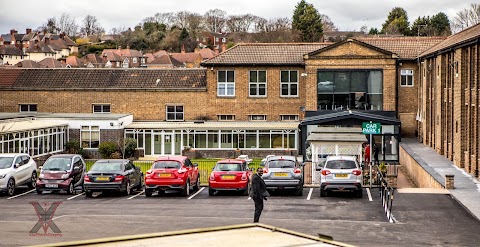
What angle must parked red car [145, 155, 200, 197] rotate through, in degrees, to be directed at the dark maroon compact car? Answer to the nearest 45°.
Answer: approximately 135° to its left

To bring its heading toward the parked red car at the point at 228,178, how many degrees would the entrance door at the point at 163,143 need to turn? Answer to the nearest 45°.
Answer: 0° — it already faces it

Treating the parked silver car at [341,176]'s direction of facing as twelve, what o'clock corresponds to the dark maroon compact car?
The dark maroon compact car is roughly at 9 o'clock from the parked silver car.

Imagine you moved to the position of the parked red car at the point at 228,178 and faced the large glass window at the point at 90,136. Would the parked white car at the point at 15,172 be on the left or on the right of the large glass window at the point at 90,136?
left

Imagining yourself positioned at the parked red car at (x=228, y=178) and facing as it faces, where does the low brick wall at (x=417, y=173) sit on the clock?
The low brick wall is roughly at 2 o'clock from the parked red car.

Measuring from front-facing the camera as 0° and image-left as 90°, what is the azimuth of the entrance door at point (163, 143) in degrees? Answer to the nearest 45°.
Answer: approximately 0°

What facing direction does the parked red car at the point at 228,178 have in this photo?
away from the camera

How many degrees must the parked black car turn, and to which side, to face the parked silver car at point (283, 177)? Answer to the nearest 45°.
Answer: approximately 45° to its right

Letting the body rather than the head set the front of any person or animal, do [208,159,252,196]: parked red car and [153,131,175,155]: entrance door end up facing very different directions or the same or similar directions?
very different directions

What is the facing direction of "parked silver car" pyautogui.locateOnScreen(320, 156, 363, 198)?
away from the camera

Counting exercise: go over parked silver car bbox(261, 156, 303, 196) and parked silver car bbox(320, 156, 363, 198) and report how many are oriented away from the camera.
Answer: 2

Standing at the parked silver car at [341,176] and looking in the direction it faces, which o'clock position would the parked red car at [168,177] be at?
The parked red car is roughly at 9 o'clock from the parked silver car.

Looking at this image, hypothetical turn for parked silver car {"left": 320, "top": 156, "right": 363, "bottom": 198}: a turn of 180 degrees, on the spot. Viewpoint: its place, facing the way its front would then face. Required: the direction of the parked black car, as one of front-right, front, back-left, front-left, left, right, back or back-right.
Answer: right

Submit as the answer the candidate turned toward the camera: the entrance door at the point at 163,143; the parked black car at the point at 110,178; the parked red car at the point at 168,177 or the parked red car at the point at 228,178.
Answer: the entrance door

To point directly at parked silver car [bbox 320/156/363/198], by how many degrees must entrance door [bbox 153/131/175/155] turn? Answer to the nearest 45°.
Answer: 0° — it already faces it
